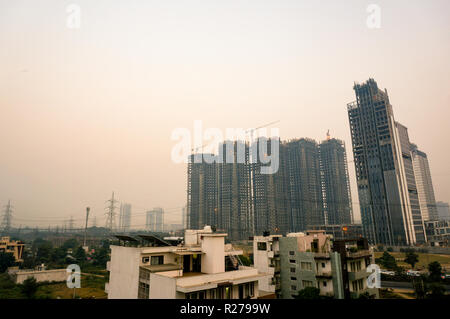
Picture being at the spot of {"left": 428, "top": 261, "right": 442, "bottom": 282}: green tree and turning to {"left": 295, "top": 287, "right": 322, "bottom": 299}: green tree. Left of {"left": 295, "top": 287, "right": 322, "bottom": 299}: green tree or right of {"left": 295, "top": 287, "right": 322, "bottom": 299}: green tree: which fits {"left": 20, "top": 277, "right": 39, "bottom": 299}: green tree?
right

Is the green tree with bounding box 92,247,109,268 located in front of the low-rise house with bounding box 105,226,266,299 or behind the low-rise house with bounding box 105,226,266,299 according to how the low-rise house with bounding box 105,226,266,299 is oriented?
behind

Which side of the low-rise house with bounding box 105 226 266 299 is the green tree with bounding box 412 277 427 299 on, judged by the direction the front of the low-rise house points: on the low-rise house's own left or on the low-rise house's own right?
on the low-rise house's own left

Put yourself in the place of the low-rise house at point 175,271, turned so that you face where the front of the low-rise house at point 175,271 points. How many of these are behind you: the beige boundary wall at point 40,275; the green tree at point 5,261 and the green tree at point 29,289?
3

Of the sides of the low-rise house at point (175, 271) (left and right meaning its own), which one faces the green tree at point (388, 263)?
left

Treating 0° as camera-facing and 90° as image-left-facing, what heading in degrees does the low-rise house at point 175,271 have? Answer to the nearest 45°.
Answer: approximately 315°

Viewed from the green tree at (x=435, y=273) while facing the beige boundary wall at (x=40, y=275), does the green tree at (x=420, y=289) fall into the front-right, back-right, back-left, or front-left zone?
front-left

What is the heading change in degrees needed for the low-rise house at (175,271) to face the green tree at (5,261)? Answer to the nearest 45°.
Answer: approximately 180°

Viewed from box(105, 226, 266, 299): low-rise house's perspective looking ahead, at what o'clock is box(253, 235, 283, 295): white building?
The white building is roughly at 9 o'clock from the low-rise house.

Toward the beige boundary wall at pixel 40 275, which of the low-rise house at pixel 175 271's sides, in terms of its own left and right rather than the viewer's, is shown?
back

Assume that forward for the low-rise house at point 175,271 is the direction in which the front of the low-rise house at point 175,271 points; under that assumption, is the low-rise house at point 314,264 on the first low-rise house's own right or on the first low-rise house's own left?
on the first low-rise house's own left

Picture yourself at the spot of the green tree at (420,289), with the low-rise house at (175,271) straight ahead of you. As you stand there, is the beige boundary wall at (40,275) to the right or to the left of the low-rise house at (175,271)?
right
